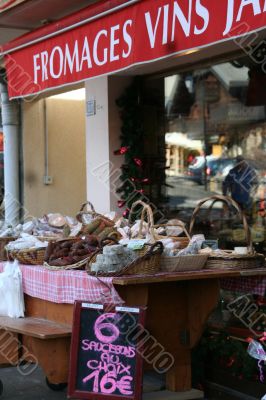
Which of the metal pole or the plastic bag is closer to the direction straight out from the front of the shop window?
the plastic bag

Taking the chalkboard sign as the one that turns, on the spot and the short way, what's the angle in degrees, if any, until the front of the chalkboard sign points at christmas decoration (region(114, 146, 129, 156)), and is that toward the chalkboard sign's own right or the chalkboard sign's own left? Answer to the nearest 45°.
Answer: approximately 180°

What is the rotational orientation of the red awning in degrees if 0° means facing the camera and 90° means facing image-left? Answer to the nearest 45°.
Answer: approximately 45°

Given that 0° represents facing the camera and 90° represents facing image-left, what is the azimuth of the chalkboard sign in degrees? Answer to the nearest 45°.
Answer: approximately 0°

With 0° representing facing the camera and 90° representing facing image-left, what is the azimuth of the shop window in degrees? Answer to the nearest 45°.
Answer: approximately 45°

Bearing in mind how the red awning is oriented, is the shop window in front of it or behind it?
behind

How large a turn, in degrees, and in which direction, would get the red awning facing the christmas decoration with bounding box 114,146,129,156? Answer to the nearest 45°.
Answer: approximately 135° to its right

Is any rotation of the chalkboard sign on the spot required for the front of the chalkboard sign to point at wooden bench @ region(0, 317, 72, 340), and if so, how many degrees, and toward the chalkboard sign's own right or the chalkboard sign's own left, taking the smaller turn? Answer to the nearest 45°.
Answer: approximately 135° to the chalkboard sign's own right
